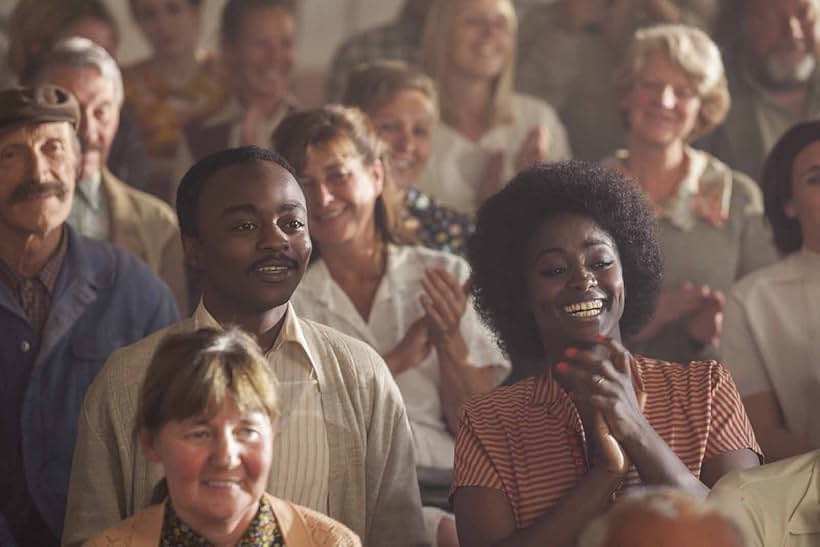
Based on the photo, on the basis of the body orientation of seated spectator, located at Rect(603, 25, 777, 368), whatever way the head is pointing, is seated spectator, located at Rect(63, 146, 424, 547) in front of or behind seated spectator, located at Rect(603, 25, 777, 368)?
in front

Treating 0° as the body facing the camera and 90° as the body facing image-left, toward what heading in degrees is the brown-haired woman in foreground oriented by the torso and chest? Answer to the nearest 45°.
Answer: approximately 0°

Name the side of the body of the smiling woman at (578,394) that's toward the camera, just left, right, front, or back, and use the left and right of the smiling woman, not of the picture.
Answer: front

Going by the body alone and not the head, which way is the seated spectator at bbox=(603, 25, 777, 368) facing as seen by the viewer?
toward the camera

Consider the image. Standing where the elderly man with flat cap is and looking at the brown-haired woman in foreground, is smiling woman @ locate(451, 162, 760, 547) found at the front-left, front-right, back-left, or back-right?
front-left

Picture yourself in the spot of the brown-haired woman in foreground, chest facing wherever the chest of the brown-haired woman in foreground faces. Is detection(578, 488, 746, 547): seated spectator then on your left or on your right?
on your left

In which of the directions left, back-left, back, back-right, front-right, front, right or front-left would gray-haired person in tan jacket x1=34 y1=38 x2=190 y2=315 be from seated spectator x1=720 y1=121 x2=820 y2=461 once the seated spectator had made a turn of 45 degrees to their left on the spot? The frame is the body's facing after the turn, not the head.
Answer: back

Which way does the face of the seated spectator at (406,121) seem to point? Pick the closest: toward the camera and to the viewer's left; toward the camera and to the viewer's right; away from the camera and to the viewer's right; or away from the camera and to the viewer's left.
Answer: toward the camera and to the viewer's right

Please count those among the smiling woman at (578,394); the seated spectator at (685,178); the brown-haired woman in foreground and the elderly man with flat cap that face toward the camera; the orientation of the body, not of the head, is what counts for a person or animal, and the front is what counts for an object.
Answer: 4

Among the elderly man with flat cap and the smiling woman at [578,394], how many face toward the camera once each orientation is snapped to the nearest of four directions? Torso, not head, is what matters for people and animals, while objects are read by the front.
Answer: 2

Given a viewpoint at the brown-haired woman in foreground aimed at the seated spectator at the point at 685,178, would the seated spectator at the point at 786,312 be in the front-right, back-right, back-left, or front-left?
front-right

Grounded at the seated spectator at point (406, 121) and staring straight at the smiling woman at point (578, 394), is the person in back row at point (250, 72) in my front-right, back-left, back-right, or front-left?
back-right

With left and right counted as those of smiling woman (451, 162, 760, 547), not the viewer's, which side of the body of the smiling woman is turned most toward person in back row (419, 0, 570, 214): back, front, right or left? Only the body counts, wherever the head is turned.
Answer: back

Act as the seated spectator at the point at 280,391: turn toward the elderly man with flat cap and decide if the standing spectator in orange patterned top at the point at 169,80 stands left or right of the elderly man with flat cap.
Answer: right

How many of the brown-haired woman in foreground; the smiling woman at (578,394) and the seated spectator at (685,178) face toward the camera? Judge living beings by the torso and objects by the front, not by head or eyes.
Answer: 3

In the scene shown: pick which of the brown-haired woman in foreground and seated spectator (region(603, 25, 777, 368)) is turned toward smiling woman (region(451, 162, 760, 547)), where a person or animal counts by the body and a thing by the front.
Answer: the seated spectator

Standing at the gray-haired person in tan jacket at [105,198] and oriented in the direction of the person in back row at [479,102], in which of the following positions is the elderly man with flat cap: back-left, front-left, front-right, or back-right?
back-right
